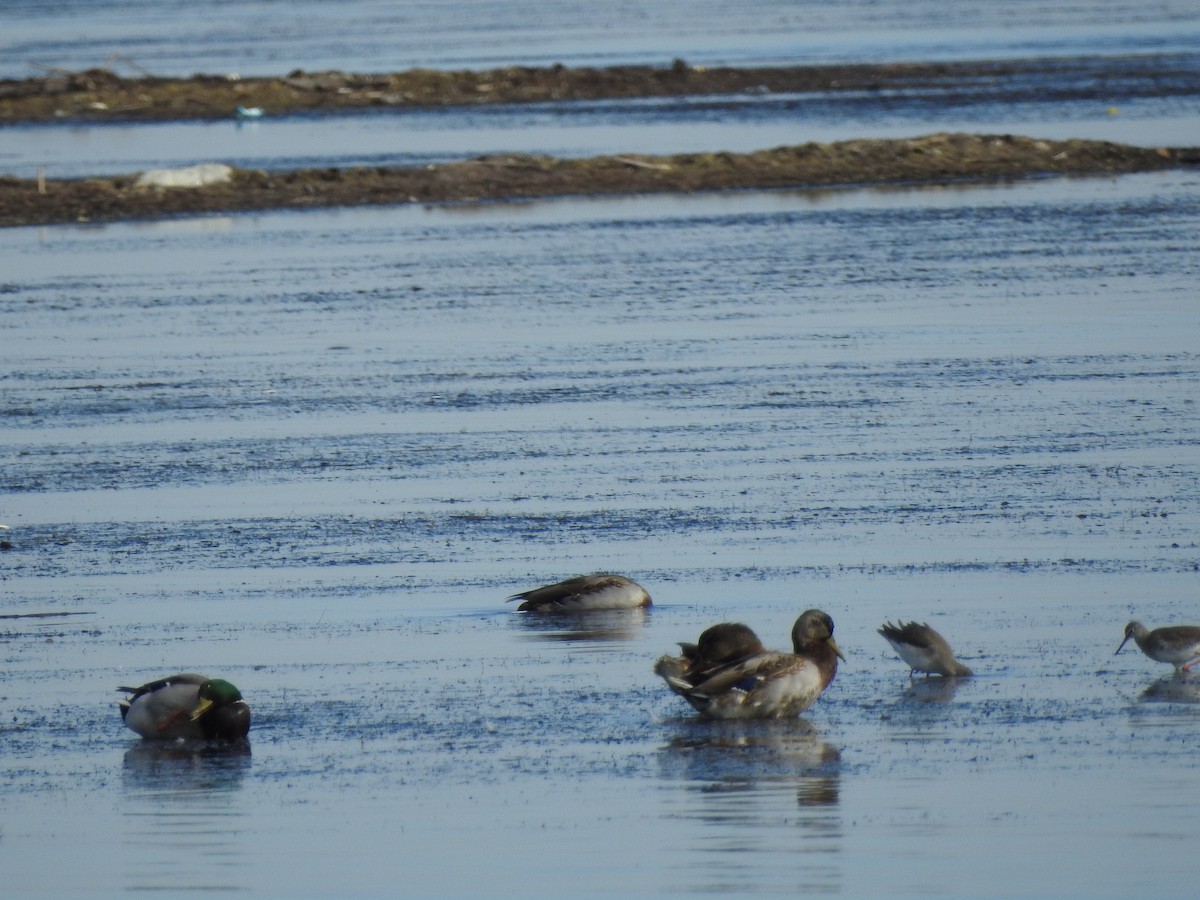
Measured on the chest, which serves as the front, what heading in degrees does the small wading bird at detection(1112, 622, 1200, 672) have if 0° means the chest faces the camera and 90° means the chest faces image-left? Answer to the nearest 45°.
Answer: approximately 90°

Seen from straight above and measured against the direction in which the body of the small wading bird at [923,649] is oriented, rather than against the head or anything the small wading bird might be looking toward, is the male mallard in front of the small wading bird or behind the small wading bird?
behind

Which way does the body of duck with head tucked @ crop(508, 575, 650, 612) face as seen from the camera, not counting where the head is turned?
to the viewer's right

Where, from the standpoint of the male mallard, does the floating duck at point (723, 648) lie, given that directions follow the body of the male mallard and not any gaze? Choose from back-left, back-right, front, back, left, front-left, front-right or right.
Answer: front

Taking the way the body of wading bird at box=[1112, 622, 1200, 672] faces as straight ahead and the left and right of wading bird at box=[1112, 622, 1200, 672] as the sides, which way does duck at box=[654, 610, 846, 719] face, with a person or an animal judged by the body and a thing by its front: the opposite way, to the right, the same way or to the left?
the opposite way

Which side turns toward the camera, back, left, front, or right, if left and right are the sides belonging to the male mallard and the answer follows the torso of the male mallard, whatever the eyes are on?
right

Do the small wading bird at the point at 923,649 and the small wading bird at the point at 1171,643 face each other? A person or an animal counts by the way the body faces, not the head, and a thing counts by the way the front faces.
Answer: yes

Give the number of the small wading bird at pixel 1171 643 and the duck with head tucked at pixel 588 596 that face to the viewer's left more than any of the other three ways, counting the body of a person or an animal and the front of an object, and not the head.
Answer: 1

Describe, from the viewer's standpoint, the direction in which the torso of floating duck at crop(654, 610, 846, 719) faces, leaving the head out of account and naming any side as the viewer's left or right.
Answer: facing to the right of the viewer

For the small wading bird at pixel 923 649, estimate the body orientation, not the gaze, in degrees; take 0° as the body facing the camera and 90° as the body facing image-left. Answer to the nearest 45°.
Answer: approximately 270°

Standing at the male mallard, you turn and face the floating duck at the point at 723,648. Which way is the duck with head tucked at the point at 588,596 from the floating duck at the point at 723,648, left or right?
left

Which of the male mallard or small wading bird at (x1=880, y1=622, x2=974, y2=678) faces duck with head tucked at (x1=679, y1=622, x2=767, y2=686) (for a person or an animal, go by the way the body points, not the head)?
the male mallard

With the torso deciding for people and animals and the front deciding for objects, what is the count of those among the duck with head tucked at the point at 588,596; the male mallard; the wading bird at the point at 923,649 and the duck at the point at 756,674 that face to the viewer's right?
4

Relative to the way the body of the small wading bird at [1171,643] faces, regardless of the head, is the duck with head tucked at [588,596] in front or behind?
in front

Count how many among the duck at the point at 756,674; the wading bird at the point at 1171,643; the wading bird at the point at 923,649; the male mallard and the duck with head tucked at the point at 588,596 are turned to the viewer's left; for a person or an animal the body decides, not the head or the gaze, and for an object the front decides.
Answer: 1

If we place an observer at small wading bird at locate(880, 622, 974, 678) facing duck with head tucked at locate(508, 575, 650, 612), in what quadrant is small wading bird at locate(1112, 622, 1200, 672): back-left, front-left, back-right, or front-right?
back-right
